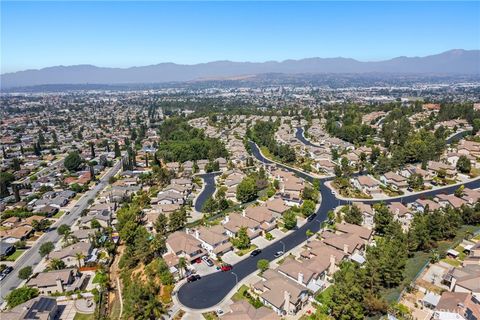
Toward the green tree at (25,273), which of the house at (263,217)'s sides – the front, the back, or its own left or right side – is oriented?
right

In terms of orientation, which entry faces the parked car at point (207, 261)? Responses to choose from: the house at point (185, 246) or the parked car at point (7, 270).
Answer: the house

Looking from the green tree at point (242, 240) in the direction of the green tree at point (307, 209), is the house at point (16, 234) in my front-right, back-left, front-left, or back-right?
back-left

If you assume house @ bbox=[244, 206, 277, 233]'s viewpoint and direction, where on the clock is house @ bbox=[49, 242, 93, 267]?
house @ bbox=[49, 242, 93, 267] is roughly at 4 o'clock from house @ bbox=[244, 206, 277, 233].

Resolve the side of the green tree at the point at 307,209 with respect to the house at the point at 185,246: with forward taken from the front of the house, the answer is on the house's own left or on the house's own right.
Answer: on the house's own left

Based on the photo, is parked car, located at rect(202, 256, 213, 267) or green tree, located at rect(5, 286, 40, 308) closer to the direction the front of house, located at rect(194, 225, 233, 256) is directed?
the parked car

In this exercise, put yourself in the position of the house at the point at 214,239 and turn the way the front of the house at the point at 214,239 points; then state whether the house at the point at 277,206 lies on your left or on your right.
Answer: on your left
